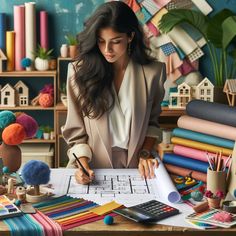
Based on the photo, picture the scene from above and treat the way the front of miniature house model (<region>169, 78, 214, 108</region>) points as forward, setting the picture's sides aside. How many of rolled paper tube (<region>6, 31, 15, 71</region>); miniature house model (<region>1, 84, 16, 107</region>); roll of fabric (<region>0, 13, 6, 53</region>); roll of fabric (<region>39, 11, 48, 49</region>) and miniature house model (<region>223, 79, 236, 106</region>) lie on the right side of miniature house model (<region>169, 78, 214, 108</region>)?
4

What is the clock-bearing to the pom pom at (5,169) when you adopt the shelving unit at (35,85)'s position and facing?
The pom pom is roughly at 12 o'clock from the shelving unit.

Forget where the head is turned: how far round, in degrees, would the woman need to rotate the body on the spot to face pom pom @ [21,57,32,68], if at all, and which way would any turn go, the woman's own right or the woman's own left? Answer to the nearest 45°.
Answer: approximately 180°

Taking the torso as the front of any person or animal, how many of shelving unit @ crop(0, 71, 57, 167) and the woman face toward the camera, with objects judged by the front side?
2

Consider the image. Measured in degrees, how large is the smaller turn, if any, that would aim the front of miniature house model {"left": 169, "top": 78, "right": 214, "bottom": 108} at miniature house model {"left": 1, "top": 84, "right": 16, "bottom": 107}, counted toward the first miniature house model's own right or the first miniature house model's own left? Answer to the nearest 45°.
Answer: approximately 90° to the first miniature house model's own right
